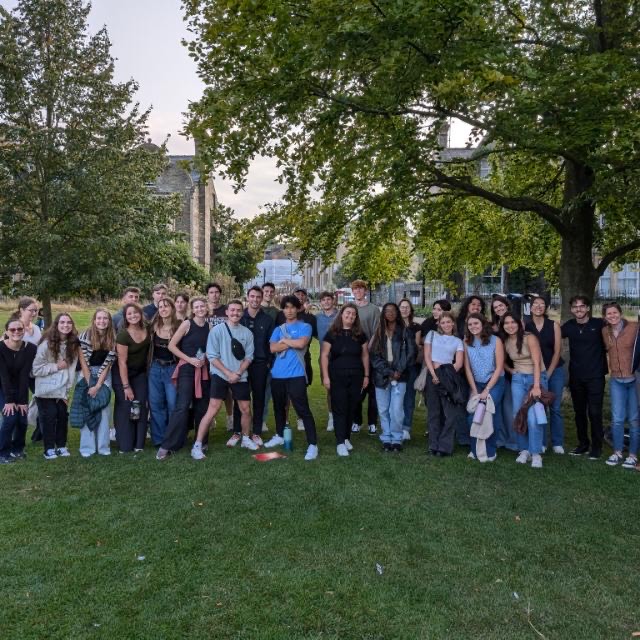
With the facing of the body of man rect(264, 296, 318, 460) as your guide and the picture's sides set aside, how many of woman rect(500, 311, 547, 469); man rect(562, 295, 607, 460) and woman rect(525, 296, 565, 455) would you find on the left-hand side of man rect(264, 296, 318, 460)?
3

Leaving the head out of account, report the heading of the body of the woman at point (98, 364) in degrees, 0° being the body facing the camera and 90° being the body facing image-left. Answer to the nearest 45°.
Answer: approximately 0°

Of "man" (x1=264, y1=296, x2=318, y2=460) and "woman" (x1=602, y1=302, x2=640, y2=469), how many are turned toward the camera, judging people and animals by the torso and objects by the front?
2

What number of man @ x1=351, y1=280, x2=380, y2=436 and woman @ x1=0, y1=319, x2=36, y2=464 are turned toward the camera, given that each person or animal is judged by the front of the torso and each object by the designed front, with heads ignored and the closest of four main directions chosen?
2

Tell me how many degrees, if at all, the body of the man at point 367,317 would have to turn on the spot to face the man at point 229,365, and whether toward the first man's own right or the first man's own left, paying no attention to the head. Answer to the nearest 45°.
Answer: approximately 45° to the first man's own right
